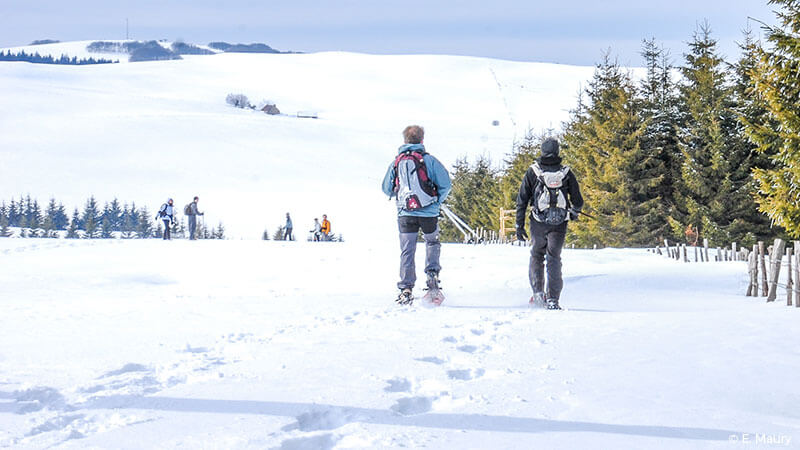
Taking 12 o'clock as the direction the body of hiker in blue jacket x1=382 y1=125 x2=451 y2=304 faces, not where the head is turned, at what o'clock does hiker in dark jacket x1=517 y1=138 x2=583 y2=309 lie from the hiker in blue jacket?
The hiker in dark jacket is roughly at 3 o'clock from the hiker in blue jacket.

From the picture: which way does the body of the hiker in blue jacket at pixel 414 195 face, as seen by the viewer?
away from the camera

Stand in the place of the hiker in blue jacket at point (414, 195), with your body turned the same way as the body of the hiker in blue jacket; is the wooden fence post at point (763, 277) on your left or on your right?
on your right

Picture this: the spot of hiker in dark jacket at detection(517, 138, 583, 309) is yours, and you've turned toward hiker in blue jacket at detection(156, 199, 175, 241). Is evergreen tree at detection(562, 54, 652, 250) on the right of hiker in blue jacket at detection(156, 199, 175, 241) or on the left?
right

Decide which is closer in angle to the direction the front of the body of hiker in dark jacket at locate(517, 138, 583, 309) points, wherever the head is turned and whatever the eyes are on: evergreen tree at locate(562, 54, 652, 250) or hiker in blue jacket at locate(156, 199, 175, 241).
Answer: the evergreen tree

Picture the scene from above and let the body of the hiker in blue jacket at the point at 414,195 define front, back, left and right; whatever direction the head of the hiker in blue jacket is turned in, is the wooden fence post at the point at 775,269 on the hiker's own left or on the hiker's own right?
on the hiker's own right

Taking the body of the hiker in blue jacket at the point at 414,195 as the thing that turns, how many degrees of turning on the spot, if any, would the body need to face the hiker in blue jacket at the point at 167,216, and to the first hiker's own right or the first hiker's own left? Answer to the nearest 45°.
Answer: approximately 45° to the first hiker's own left

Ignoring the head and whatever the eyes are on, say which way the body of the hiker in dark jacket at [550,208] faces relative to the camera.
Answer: away from the camera

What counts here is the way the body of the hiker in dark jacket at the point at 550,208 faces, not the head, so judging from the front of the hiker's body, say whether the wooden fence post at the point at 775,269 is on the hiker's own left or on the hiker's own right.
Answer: on the hiker's own right

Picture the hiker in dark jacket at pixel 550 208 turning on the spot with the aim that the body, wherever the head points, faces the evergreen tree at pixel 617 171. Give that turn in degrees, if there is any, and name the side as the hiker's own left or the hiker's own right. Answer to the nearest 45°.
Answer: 0° — they already face it

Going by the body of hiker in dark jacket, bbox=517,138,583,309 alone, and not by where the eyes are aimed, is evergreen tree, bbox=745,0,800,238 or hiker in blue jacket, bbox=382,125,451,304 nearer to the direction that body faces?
the evergreen tree

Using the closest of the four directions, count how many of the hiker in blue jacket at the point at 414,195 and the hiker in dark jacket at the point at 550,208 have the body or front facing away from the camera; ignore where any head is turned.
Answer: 2
